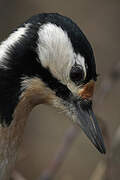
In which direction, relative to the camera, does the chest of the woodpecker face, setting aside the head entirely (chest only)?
to the viewer's right
